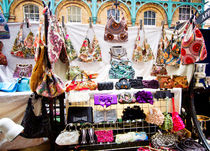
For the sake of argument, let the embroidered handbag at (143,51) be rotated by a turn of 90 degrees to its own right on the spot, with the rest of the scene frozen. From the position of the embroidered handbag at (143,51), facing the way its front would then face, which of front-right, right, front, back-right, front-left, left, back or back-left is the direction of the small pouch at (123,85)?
left

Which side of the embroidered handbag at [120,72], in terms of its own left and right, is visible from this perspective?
front

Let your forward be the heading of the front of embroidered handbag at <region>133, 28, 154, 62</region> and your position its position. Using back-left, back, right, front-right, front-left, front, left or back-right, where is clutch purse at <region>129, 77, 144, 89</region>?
front

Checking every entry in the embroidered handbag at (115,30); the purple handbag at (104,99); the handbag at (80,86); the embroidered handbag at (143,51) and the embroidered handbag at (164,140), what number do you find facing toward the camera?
5

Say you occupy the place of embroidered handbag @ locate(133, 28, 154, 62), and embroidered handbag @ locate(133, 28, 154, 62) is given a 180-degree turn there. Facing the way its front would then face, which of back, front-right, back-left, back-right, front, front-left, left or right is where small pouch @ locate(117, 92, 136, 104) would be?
back

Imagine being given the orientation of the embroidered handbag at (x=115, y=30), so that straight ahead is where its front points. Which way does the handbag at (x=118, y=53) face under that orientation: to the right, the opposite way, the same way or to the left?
the same way

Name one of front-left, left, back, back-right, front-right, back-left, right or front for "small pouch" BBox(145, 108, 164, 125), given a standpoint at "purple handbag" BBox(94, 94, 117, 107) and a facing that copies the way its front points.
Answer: left

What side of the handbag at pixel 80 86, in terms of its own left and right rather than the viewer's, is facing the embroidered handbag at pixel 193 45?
left

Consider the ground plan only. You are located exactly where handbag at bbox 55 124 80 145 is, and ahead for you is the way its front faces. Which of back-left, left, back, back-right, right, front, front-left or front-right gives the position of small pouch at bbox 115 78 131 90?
left

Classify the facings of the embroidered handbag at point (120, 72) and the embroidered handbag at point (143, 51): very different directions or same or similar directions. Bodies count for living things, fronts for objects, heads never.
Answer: same or similar directions

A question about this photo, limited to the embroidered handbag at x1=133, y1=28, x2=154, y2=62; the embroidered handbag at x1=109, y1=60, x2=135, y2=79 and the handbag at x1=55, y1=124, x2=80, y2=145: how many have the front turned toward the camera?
3

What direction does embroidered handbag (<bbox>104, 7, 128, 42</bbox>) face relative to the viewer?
toward the camera

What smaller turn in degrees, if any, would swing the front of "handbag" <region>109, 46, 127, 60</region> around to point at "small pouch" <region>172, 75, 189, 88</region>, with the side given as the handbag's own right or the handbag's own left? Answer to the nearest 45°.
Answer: approximately 45° to the handbag's own left

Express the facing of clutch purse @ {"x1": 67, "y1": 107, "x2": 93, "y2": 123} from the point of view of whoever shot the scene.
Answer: facing the viewer
